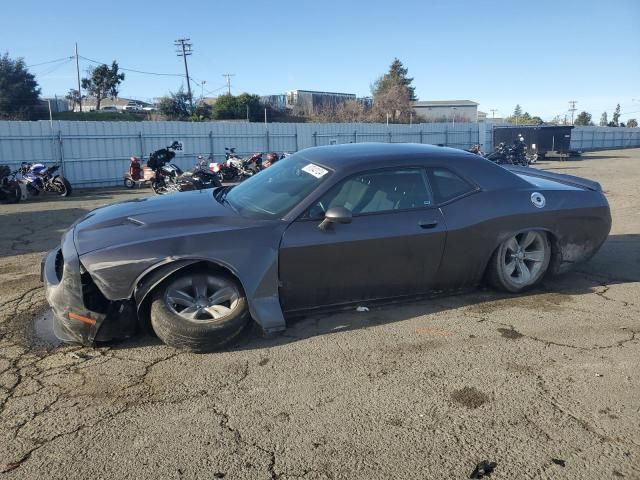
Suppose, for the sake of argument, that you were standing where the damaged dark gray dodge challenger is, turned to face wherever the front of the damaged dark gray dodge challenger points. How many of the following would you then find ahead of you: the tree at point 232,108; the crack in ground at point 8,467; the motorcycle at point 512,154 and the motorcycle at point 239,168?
1

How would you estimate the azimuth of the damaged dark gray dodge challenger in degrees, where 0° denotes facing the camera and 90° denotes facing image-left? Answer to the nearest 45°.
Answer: approximately 45°

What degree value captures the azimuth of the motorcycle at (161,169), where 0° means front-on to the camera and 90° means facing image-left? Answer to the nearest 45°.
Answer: approximately 45°

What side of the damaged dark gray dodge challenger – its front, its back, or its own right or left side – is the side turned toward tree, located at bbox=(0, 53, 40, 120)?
right

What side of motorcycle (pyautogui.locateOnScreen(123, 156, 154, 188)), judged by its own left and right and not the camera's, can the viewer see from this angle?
left

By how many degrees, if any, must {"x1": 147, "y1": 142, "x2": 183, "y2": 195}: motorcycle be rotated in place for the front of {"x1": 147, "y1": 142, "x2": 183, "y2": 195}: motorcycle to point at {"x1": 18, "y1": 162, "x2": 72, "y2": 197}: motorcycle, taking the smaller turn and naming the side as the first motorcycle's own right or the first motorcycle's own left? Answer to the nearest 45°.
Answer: approximately 45° to the first motorcycle's own right

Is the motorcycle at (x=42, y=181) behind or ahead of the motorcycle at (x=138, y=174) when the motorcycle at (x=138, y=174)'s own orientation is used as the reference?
ahead

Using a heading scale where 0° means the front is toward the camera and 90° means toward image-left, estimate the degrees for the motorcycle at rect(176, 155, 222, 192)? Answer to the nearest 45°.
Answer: approximately 90°

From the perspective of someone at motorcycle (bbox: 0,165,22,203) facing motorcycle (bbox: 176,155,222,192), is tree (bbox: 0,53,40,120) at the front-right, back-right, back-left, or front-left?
back-left

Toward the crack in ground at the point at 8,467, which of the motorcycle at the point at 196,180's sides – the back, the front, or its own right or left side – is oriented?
left

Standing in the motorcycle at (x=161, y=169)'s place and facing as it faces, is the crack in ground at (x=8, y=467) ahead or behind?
ahead

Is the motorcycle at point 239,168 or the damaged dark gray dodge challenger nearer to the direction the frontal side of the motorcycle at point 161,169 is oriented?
the damaged dark gray dodge challenger
